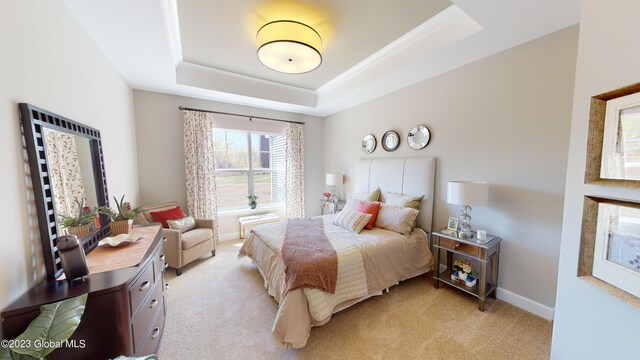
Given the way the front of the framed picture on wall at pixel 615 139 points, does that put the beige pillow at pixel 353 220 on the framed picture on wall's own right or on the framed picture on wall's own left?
on the framed picture on wall's own right

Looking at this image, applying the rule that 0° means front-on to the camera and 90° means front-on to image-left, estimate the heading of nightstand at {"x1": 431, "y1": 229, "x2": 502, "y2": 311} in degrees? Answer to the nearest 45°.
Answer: approximately 45°

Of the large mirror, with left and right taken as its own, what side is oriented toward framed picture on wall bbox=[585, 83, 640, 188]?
front

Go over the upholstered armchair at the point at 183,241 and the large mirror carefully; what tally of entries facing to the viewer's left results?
0

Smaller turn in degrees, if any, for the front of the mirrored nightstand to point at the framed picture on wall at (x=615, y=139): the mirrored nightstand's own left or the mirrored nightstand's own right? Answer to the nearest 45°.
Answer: approximately 45° to the mirrored nightstand's own left

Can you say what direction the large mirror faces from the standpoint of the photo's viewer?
facing the viewer and to the right of the viewer

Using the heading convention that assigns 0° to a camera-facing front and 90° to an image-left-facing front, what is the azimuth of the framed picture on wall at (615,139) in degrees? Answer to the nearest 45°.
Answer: approximately 45°

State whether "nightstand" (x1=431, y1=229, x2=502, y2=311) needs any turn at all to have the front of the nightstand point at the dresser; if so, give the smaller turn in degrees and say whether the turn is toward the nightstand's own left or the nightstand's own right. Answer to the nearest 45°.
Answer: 0° — it already faces it

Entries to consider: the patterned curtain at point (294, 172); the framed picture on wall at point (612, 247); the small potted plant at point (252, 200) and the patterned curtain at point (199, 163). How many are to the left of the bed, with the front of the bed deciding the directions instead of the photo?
1

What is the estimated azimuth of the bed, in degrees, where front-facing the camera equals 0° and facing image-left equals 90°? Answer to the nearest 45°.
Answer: approximately 45°

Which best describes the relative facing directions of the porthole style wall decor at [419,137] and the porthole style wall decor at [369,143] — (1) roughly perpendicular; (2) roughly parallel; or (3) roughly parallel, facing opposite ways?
roughly parallel

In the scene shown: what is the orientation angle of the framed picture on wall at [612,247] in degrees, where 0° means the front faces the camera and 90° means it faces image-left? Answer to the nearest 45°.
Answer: approximately 45°
